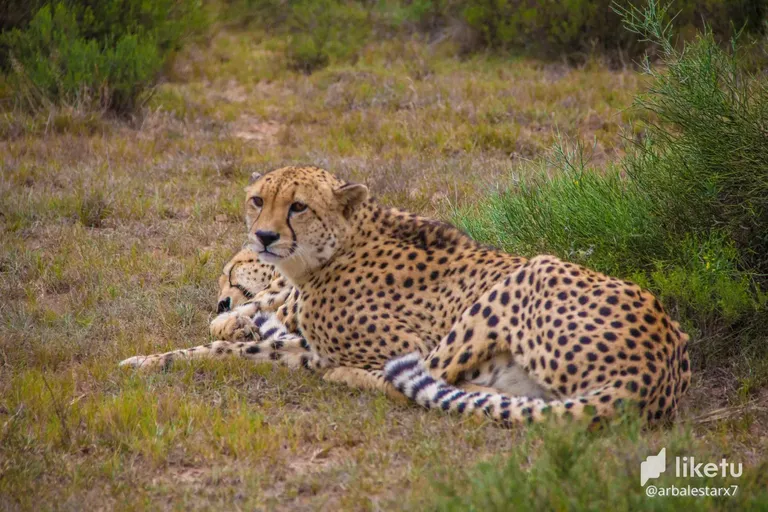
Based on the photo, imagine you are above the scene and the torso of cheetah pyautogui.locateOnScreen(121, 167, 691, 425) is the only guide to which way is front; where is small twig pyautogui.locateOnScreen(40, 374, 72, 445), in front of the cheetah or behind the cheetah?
in front

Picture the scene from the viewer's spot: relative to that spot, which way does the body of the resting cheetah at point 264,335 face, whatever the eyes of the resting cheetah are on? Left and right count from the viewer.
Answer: facing to the left of the viewer

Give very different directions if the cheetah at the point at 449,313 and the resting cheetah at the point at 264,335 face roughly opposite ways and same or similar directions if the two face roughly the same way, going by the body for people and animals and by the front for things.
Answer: same or similar directions

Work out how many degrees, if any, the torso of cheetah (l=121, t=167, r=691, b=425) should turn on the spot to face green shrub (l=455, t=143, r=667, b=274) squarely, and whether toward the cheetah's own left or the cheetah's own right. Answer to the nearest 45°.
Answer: approximately 135° to the cheetah's own right

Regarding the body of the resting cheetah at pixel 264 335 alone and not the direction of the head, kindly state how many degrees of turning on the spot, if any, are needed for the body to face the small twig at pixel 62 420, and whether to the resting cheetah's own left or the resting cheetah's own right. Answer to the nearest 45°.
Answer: approximately 45° to the resting cheetah's own left

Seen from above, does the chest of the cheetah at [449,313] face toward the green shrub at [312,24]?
no

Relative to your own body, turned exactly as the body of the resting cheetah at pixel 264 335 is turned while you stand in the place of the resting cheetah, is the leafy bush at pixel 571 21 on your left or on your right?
on your right

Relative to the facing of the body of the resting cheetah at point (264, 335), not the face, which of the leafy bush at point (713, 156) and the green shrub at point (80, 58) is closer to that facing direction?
the green shrub

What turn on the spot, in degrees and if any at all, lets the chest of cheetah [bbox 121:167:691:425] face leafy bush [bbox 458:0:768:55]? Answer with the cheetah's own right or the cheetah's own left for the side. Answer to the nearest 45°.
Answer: approximately 90° to the cheetah's own right

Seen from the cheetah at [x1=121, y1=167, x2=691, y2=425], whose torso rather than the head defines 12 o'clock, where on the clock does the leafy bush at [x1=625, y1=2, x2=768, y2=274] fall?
The leafy bush is roughly at 5 o'clock from the cheetah.

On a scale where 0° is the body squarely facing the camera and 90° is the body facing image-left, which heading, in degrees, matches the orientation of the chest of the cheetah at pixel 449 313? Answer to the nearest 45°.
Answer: approximately 90°

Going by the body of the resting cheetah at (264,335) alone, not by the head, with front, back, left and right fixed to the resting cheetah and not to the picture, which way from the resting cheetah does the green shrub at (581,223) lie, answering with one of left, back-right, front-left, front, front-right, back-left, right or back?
back

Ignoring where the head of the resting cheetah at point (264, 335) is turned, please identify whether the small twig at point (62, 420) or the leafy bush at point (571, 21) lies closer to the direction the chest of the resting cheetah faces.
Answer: the small twig

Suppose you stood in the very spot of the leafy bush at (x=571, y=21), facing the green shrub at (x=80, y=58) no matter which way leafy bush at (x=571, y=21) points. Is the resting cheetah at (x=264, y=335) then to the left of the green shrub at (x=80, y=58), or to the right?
left

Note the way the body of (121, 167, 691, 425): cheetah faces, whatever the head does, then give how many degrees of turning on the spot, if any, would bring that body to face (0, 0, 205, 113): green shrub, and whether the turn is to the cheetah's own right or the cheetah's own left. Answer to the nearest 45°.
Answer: approximately 45° to the cheetah's own right

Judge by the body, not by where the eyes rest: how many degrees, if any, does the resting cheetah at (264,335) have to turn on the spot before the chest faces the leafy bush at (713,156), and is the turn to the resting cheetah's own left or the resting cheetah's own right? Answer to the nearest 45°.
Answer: approximately 180°

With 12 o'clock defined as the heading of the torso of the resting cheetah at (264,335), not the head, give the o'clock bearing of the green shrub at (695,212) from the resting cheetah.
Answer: The green shrub is roughly at 6 o'clock from the resting cheetah.
